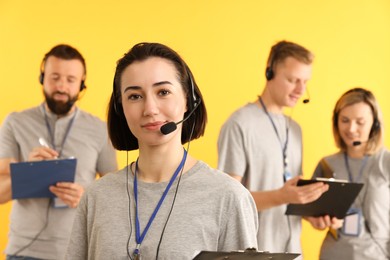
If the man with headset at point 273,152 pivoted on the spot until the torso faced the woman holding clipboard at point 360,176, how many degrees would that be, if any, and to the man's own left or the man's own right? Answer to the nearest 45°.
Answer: approximately 90° to the man's own left

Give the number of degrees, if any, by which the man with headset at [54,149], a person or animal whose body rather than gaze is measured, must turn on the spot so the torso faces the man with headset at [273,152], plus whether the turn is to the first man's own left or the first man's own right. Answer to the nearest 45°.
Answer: approximately 90° to the first man's own left

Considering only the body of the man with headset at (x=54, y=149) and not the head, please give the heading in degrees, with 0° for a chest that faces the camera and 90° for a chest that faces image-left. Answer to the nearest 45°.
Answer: approximately 0°

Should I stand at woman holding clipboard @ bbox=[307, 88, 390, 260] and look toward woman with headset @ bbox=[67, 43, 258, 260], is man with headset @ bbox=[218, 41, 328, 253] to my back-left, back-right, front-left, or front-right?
front-right

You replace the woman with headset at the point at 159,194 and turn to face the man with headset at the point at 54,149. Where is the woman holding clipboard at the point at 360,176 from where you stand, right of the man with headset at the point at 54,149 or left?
right

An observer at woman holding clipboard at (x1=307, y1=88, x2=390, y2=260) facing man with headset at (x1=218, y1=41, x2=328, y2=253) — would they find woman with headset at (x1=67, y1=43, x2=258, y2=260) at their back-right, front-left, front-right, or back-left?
front-left

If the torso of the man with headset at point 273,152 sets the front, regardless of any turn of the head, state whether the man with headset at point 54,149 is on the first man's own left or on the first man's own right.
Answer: on the first man's own right

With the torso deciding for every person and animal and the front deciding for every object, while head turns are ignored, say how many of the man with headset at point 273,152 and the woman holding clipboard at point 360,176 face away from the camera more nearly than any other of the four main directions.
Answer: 0

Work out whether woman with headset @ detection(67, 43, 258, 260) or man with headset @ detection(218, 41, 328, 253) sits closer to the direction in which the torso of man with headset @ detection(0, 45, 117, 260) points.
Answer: the woman with headset

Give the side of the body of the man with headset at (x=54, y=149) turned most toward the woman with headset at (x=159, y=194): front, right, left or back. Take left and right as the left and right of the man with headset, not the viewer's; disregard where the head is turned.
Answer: front
